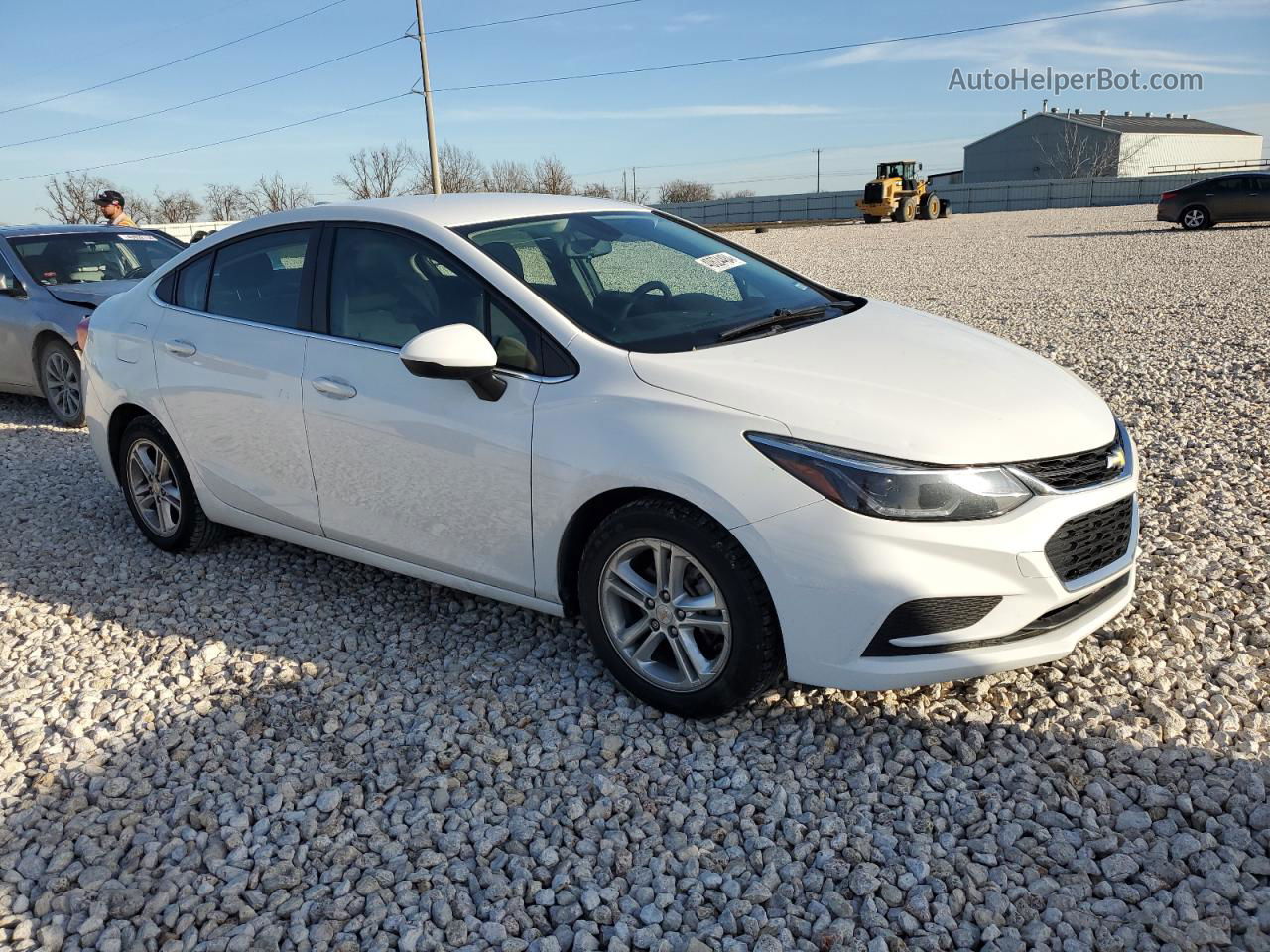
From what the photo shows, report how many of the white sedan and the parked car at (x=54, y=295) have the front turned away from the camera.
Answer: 0

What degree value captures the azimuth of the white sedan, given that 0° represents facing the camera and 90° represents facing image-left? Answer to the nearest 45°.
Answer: approximately 315°

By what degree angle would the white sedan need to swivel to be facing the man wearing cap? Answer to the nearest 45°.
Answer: approximately 180°

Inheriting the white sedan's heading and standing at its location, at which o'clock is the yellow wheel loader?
The yellow wheel loader is roughly at 8 o'clock from the white sedan.

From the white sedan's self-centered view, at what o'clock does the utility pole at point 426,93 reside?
The utility pole is roughly at 7 o'clock from the white sedan.

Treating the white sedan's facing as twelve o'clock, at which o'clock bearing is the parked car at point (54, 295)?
The parked car is roughly at 6 o'clock from the white sedan.
